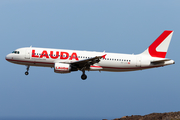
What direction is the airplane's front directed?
to the viewer's left
